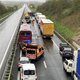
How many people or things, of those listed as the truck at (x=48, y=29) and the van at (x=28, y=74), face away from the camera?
2

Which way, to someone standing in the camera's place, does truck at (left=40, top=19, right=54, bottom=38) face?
facing away from the viewer

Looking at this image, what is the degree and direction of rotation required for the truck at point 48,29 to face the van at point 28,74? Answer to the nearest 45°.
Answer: approximately 180°

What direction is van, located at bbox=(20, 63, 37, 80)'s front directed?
away from the camera

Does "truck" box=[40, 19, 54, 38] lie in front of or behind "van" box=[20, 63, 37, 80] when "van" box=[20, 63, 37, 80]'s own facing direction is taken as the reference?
in front
